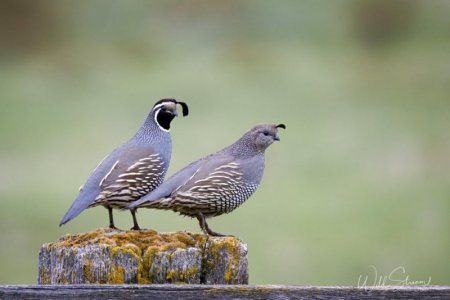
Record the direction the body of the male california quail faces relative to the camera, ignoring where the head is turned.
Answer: to the viewer's right

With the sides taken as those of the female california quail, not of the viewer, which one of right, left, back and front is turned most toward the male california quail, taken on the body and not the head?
back

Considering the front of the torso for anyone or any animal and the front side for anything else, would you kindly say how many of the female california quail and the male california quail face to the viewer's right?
2

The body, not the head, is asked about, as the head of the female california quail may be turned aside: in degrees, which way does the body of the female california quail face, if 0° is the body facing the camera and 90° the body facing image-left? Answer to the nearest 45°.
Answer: approximately 270°
